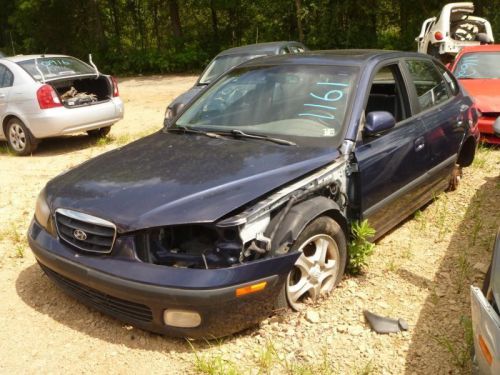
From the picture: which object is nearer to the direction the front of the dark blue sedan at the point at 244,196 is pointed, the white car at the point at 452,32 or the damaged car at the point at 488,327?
the damaged car

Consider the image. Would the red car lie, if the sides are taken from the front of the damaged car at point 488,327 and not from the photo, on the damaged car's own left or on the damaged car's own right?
on the damaged car's own right

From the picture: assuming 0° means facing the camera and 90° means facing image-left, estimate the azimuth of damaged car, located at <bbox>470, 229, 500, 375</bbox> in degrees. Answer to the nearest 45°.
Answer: approximately 45°

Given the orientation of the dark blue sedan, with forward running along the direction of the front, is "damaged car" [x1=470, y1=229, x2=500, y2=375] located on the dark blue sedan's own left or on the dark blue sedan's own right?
on the dark blue sedan's own left

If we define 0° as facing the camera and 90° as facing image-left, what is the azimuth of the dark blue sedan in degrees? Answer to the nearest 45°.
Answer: approximately 45°

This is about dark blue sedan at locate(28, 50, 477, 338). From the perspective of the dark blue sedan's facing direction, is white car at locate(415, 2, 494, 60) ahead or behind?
behind

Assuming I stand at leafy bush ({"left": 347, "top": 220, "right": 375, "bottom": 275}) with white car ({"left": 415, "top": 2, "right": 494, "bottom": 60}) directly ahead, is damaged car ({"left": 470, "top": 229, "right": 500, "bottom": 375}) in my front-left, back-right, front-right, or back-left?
back-right

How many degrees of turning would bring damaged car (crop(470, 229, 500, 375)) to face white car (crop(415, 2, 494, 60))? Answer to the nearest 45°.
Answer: approximately 135° to its right

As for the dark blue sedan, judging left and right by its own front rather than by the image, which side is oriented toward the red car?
back

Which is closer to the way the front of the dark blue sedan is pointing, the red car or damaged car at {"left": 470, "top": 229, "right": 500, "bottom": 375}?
the damaged car

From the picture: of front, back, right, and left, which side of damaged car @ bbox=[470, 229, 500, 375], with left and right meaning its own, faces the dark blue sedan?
right
